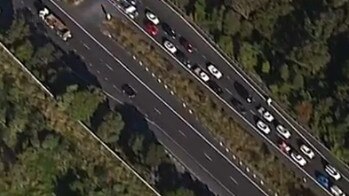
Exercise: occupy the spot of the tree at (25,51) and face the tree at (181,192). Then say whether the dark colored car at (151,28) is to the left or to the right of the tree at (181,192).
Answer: left

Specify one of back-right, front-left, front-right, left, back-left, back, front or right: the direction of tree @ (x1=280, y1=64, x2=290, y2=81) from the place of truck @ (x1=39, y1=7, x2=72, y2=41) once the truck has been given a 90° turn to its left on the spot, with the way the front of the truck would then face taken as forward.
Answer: back-left

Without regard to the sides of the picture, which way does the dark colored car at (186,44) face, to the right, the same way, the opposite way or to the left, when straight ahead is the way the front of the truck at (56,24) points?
the opposite way

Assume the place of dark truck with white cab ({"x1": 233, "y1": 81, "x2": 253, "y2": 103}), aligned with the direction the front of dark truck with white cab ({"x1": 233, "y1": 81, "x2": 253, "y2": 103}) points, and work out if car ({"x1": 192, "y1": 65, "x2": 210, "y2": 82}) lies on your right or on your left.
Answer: on your right

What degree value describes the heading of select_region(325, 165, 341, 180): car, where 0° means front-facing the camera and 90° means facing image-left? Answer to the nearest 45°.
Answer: approximately 315°

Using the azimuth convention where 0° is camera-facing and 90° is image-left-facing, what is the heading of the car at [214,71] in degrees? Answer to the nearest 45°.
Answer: approximately 315°

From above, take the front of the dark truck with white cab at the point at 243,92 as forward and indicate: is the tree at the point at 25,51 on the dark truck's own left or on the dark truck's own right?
on the dark truck's own right

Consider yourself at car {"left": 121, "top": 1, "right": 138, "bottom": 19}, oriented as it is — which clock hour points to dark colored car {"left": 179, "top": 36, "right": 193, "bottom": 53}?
The dark colored car is roughly at 11 o'clock from the car.

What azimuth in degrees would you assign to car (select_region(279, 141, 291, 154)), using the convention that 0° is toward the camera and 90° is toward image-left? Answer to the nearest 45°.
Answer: approximately 315°

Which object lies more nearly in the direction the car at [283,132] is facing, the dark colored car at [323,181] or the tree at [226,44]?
the dark colored car

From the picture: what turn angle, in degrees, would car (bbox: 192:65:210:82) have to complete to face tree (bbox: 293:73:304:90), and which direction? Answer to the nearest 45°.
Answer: approximately 45° to its left
